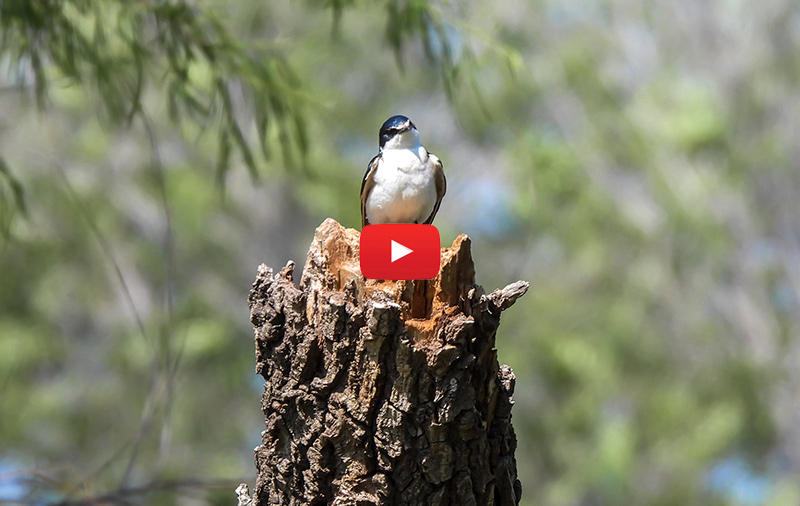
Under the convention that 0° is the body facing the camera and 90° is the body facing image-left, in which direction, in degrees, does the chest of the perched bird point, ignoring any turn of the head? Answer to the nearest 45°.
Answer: approximately 0°
